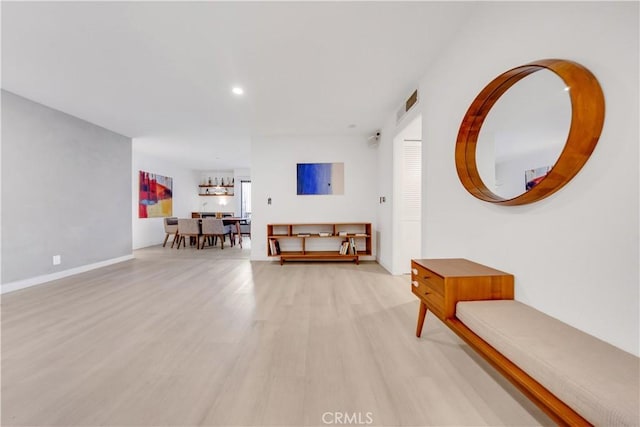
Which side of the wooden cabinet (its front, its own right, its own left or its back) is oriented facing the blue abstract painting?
right

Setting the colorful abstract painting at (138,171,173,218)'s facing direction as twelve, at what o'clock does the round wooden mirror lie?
The round wooden mirror is roughly at 1 o'clock from the colorful abstract painting.

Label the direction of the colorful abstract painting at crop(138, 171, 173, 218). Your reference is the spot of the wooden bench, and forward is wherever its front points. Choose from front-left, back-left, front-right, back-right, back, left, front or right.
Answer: front-right

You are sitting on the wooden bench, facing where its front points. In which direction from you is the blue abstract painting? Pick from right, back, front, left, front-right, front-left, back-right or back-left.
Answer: right

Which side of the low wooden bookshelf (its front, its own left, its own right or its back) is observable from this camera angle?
front

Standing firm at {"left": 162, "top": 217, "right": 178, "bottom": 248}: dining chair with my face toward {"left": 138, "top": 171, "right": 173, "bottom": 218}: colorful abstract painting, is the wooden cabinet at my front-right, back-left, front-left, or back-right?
back-left

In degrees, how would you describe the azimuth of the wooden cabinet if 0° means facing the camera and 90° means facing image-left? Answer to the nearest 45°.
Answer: approximately 45°

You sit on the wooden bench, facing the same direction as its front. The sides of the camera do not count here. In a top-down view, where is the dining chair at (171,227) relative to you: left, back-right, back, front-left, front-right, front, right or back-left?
front-right

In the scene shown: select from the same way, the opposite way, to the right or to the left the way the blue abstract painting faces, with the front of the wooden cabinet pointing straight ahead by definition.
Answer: to the left

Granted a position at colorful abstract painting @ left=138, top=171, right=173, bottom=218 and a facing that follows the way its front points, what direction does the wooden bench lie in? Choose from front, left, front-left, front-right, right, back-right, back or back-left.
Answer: front-right

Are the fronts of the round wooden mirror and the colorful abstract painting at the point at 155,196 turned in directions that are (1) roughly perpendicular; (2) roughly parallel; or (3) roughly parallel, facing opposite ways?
roughly parallel, facing opposite ways

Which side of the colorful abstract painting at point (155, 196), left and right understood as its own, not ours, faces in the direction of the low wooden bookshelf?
front

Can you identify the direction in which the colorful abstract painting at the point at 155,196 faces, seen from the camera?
facing the viewer and to the right of the viewer

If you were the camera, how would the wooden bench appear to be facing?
facing the viewer and to the left of the viewer
